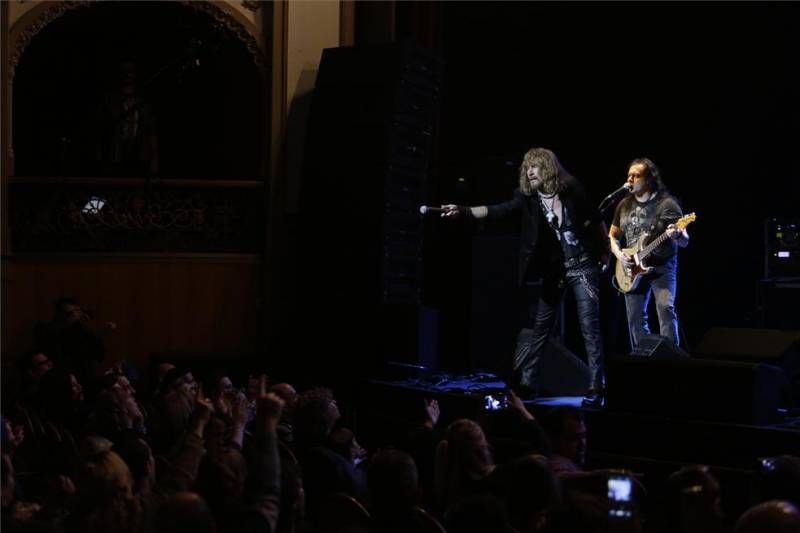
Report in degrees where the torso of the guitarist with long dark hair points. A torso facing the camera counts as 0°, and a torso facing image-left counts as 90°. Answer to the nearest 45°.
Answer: approximately 45°

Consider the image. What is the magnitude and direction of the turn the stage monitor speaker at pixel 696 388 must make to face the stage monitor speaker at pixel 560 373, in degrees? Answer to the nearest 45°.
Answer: approximately 90° to its left

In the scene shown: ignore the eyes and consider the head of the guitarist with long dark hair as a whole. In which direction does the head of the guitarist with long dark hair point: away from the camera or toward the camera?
toward the camera

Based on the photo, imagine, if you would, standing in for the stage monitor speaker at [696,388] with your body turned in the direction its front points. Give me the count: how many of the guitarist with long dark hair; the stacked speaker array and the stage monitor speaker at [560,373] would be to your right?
0

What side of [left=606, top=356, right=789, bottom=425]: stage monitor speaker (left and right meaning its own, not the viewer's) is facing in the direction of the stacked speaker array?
left

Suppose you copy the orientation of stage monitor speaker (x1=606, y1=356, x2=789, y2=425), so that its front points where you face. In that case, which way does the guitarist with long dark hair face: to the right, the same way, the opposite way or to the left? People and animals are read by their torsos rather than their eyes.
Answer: the opposite way

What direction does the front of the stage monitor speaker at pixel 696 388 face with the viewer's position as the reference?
facing away from the viewer and to the right of the viewer

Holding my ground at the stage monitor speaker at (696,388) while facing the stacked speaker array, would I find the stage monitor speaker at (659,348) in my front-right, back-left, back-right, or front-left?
front-right
